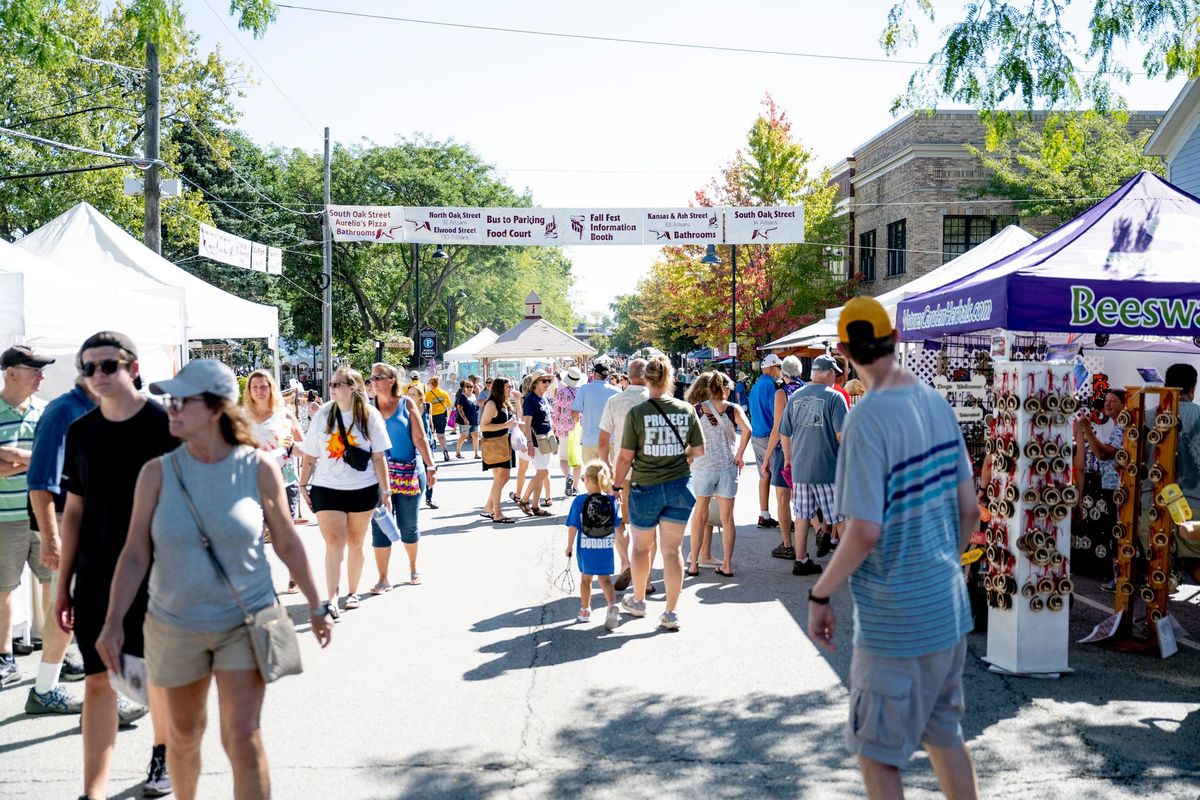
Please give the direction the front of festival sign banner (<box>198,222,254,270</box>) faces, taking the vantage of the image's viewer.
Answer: facing the viewer and to the right of the viewer

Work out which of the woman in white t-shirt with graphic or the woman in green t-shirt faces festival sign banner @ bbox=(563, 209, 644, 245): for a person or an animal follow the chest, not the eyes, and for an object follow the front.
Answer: the woman in green t-shirt

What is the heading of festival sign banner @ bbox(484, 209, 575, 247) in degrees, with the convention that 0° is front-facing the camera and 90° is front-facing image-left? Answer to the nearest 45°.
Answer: approximately 0°

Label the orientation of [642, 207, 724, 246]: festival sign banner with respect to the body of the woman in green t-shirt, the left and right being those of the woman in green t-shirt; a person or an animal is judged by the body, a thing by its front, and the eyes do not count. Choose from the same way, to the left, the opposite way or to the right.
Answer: the opposite way

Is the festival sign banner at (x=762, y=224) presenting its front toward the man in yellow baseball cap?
yes

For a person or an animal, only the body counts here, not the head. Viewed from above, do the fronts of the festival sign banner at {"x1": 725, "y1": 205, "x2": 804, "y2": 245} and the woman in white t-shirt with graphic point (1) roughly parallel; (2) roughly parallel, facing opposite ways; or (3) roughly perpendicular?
roughly parallel

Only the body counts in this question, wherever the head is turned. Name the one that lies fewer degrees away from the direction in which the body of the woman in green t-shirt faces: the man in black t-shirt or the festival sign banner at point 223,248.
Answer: the festival sign banner

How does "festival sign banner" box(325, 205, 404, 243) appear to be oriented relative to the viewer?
toward the camera

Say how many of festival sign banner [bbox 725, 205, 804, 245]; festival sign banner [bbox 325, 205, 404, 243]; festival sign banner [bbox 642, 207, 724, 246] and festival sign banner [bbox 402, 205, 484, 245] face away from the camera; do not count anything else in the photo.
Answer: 0

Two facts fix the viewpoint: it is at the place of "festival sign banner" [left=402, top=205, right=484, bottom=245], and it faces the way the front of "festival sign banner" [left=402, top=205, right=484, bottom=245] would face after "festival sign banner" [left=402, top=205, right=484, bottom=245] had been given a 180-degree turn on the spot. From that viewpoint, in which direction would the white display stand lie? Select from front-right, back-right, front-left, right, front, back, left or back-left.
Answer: back

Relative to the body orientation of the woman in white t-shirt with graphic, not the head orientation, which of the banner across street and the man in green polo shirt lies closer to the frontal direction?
the man in green polo shirt

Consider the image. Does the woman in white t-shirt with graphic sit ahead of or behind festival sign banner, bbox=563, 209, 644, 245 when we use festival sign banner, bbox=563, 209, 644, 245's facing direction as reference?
ahead

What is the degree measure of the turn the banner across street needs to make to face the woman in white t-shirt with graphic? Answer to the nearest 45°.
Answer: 0° — it already faces them

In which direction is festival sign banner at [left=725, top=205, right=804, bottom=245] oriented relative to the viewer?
toward the camera

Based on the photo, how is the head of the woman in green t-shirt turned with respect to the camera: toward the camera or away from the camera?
away from the camera

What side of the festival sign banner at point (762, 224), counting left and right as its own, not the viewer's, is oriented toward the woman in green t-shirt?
front

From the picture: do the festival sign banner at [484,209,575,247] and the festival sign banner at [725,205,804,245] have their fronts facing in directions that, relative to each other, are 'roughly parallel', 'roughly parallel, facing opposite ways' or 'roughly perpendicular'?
roughly parallel
